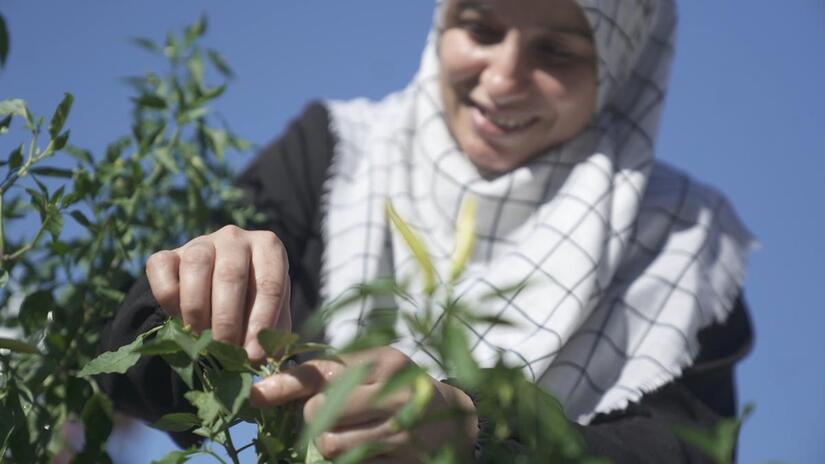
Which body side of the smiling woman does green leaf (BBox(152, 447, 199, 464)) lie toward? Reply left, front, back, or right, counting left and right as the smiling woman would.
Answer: front

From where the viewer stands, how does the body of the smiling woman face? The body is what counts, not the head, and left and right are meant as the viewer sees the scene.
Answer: facing the viewer

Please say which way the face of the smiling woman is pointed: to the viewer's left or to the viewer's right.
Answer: to the viewer's left
